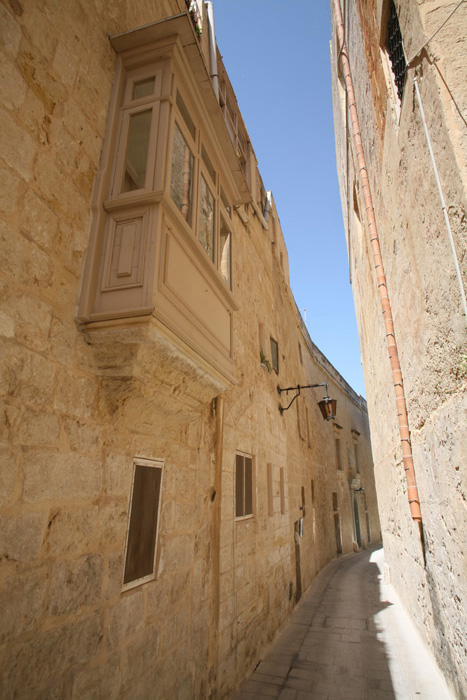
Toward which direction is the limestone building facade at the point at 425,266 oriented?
to the viewer's left

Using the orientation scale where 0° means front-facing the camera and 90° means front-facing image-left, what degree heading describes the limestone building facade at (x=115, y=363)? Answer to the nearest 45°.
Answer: approximately 270°
